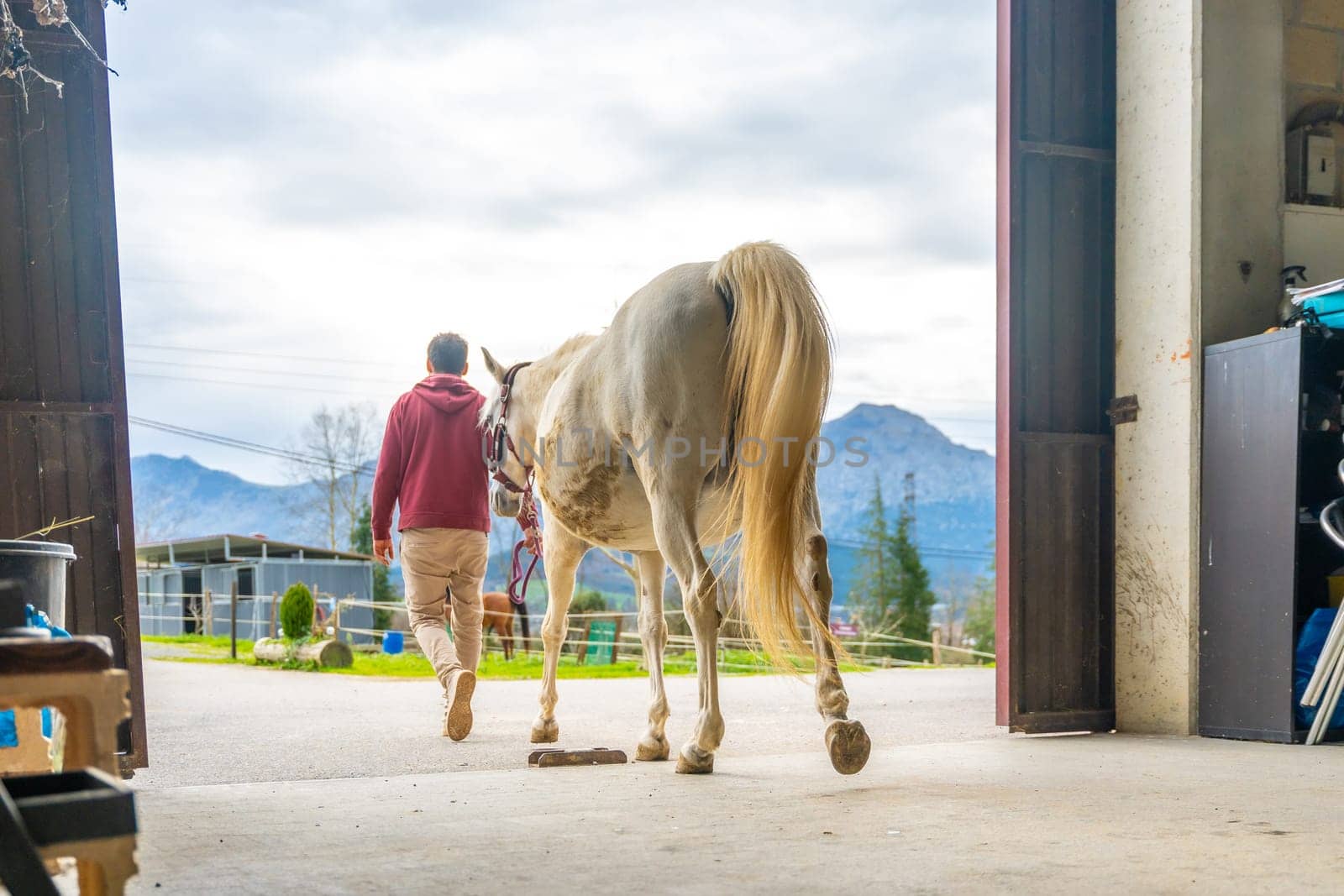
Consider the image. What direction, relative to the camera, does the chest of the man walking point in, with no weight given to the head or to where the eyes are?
away from the camera

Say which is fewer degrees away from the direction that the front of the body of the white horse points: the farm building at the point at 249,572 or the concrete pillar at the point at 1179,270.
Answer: the farm building

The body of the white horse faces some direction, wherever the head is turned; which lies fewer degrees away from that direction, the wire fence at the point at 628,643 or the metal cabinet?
the wire fence

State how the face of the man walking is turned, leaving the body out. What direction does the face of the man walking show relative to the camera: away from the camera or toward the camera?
away from the camera

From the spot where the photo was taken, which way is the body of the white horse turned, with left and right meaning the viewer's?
facing away from the viewer and to the left of the viewer
